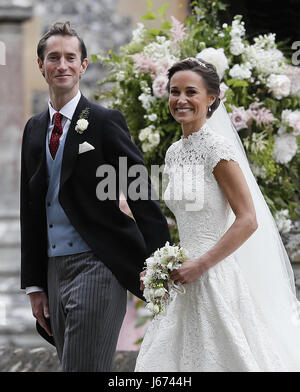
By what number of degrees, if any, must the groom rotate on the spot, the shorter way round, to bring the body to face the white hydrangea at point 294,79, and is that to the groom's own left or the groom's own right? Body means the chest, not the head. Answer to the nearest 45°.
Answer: approximately 180°

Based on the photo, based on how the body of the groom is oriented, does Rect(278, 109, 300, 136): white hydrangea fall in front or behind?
behind

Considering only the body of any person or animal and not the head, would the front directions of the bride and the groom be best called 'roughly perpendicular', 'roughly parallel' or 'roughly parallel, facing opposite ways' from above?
roughly parallel

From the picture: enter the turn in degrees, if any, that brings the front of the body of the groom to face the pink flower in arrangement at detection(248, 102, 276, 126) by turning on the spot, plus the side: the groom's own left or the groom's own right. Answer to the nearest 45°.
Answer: approximately 180°

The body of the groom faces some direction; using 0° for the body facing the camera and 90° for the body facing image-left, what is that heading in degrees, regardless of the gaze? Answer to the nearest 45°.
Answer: approximately 45°
